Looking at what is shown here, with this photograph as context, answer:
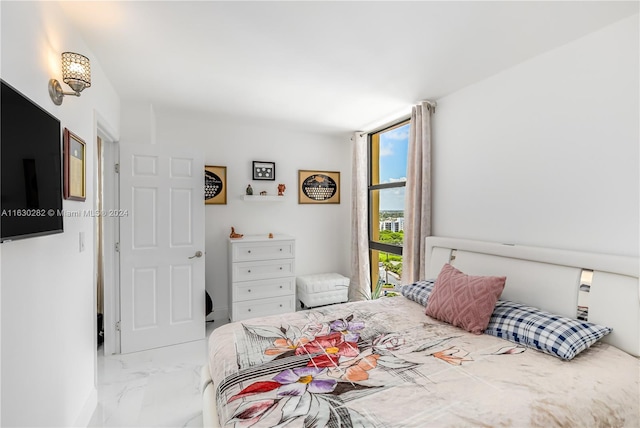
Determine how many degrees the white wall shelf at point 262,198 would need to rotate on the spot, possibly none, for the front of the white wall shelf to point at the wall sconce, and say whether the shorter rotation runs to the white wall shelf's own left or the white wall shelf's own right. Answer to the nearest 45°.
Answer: approximately 45° to the white wall shelf's own right

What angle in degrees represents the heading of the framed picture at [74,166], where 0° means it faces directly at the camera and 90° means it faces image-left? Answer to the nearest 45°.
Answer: approximately 315°

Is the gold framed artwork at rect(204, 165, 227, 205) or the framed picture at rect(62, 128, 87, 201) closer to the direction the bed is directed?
the framed picture

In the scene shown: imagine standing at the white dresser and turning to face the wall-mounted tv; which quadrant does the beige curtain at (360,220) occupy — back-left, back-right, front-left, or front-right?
back-left

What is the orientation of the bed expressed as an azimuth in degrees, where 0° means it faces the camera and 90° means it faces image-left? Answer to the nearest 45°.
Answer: approximately 45°

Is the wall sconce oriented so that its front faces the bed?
yes

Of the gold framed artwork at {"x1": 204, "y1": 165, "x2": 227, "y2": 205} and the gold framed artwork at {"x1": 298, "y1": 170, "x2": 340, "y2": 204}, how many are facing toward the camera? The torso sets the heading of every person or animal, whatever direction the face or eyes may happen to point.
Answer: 2

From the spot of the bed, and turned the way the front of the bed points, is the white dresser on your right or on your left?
on your right

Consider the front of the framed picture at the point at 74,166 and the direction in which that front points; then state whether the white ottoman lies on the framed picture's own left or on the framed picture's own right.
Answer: on the framed picture's own left

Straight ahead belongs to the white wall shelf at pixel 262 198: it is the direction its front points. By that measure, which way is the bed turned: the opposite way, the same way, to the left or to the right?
to the right
